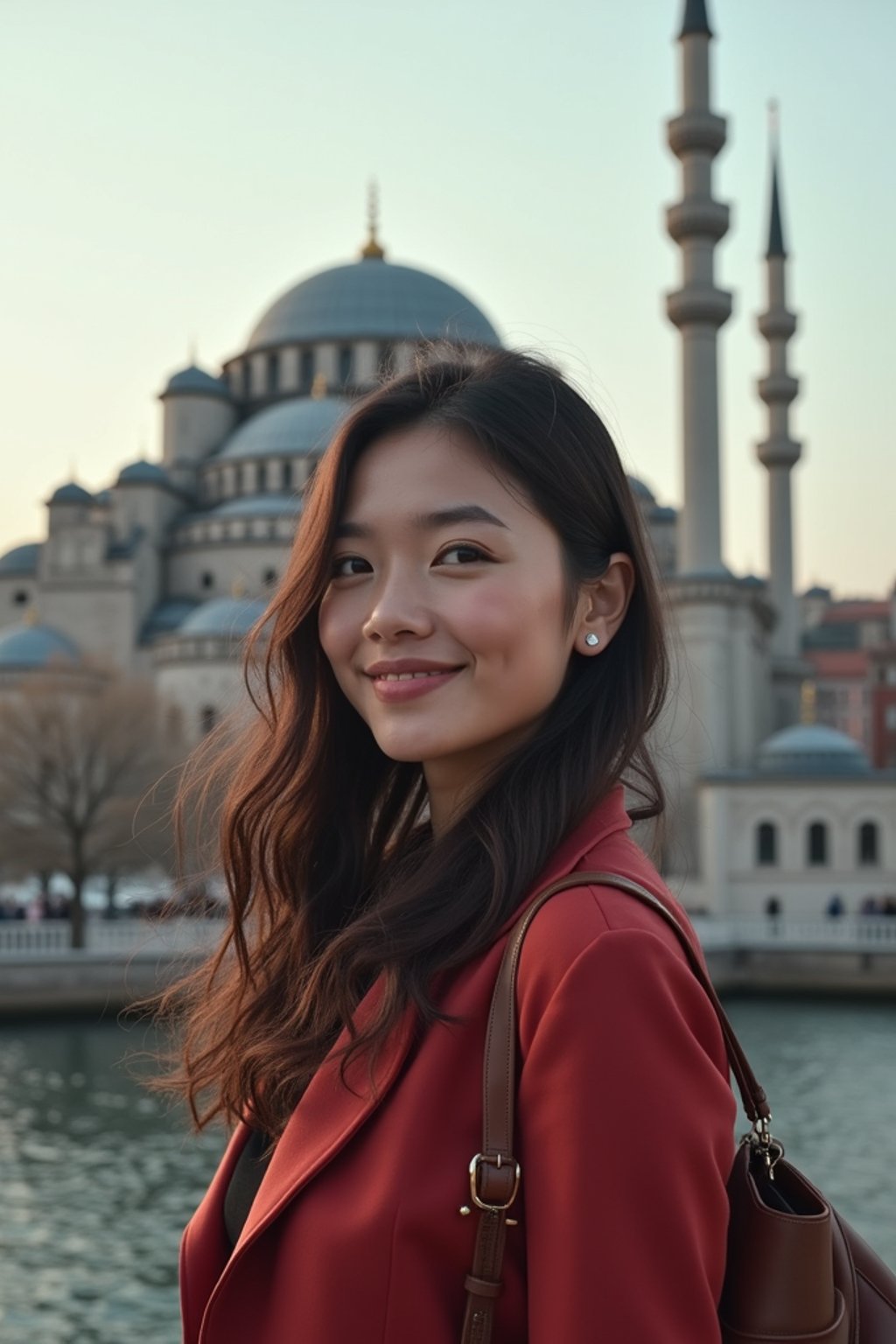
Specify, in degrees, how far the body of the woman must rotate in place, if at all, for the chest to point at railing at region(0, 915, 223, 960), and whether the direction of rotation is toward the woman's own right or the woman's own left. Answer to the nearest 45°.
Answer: approximately 135° to the woman's own right

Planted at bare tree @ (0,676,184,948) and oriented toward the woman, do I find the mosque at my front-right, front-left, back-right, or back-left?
back-left

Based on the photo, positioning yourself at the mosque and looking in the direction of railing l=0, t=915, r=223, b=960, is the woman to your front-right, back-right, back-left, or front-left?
front-left

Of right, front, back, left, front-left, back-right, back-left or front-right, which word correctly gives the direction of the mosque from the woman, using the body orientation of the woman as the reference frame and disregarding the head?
back-right

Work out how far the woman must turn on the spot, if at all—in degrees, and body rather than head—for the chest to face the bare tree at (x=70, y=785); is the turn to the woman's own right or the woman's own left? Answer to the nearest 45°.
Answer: approximately 135° to the woman's own right

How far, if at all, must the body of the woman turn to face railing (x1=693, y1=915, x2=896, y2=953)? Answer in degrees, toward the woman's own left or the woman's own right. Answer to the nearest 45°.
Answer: approximately 135° to the woman's own right

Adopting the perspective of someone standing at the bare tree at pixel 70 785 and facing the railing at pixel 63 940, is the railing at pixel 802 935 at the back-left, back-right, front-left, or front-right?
front-left

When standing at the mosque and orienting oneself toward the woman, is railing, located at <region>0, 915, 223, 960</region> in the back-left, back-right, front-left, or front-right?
front-right
